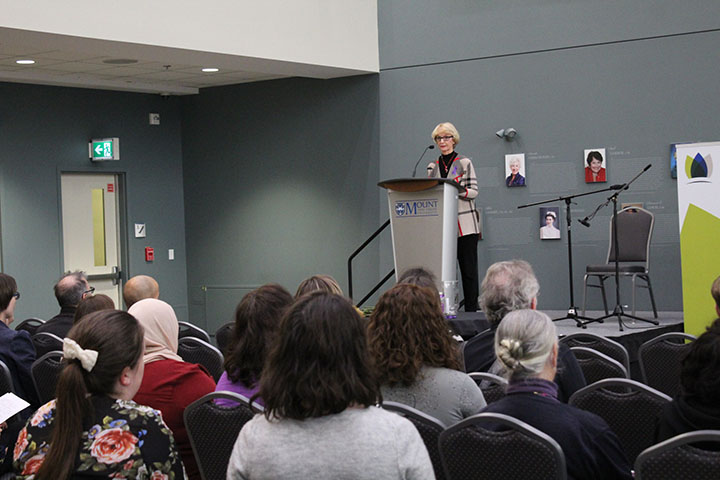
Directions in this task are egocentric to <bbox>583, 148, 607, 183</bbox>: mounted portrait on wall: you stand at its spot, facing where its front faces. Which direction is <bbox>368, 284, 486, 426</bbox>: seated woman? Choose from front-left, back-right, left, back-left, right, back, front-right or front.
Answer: front

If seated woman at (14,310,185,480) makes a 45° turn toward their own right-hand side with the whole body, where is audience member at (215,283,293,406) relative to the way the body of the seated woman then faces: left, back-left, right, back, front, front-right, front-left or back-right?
front-left

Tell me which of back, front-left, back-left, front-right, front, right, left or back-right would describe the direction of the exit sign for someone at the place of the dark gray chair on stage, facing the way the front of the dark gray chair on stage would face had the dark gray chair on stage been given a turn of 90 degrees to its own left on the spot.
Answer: back-right

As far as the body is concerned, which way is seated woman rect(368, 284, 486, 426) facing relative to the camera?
away from the camera

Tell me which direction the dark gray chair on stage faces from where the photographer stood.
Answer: facing the viewer and to the left of the viewer

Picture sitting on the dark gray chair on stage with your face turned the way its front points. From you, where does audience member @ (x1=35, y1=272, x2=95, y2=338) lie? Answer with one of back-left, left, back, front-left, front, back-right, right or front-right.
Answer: front

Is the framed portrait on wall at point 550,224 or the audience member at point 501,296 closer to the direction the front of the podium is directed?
the audience member

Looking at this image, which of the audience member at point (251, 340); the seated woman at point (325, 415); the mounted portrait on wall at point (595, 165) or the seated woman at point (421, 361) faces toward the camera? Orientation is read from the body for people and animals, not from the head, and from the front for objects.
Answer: the mounted portrait on wall

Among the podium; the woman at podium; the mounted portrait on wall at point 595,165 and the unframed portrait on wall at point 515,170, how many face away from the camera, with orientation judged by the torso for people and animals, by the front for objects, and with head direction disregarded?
0

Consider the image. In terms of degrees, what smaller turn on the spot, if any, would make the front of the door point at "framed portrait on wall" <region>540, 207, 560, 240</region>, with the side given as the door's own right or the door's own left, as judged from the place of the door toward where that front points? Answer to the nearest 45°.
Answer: approximately 45° to the door's own left

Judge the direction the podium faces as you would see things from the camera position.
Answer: facing the viewer

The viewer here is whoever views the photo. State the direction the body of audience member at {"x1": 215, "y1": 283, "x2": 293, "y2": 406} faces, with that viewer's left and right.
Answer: facing away from the viewer and to the right of the viewer

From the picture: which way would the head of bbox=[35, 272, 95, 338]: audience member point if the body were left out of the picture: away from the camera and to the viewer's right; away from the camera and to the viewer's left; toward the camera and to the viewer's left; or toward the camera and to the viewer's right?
away from the camera and to the viewer's right

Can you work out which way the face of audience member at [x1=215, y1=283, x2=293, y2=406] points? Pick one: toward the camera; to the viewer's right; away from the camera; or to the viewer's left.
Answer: away from the camera

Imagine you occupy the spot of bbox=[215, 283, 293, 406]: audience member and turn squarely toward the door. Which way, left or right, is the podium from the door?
right

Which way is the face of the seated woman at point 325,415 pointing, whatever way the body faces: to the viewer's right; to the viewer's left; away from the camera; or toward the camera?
away from the camera

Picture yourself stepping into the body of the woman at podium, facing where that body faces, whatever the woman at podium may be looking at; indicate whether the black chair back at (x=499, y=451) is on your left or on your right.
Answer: on your left
